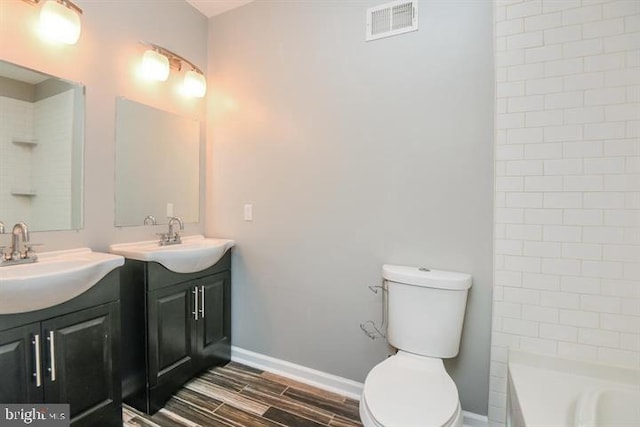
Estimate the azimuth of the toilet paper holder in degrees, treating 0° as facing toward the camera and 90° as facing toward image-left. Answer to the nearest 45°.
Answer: approximately 45°

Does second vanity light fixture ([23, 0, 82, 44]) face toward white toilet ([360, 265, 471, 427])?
yes

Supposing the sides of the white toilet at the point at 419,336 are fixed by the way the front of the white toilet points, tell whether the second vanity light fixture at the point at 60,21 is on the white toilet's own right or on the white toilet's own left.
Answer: on the white toilet's own right

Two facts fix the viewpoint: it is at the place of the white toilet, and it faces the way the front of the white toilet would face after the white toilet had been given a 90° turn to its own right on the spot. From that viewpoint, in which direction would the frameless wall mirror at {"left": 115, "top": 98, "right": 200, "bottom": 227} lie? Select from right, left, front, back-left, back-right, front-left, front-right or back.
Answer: front

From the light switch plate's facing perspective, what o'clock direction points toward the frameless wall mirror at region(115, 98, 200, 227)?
The frameless wall mirror is roughly at 3 o'clock from the light switch plate.

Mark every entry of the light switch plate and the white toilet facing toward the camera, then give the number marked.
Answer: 2

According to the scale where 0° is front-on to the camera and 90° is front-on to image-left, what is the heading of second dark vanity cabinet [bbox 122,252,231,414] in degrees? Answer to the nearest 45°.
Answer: approximately 315°

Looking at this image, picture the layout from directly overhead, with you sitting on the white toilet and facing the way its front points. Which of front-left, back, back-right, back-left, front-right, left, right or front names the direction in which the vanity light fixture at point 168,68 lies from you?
right

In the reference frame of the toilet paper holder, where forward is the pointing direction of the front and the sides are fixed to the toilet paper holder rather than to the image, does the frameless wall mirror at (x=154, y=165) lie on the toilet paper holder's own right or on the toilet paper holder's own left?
on the toilet paper holder's own right

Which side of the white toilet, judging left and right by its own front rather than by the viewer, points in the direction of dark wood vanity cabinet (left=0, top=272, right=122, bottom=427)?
right

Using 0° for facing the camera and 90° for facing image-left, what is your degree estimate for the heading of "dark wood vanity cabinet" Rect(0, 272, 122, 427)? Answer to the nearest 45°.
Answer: approximately 315°
